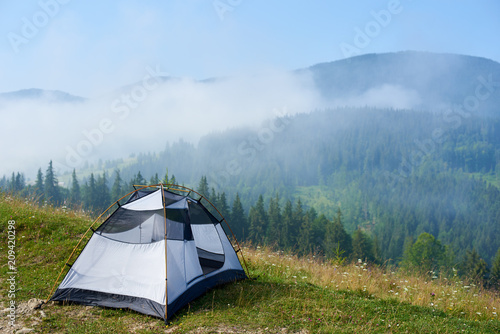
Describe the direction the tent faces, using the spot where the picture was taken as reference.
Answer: facing the viewer and to the right of the viewer
